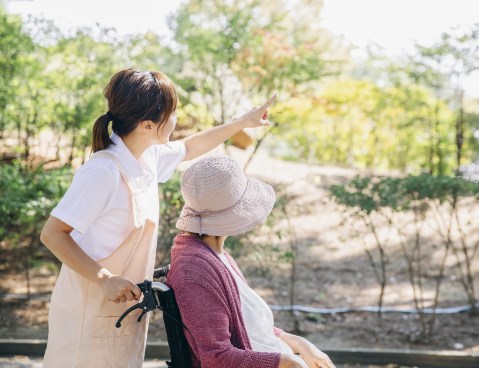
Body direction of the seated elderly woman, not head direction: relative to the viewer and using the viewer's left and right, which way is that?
facing to the right of the viewer

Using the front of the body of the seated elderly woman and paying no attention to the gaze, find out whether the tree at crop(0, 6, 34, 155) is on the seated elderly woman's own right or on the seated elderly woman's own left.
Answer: on the seated elderly woman's own left

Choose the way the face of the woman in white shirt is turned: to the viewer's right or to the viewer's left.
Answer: to the viewer's right

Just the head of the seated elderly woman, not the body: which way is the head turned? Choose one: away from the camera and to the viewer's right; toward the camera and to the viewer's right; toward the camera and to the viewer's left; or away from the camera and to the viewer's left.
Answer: away from the camera and to the viewer's right

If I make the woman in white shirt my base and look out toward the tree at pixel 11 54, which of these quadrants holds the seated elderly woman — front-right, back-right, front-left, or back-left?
back-right

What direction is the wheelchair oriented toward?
to the viewer's right

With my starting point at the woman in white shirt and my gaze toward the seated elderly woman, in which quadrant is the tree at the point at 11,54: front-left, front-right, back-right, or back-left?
back-left

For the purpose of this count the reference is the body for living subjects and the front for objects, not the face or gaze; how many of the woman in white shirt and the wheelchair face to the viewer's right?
2

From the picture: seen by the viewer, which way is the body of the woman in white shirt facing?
to the viewer's right

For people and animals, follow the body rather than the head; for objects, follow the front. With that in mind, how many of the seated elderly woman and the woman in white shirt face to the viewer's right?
2
